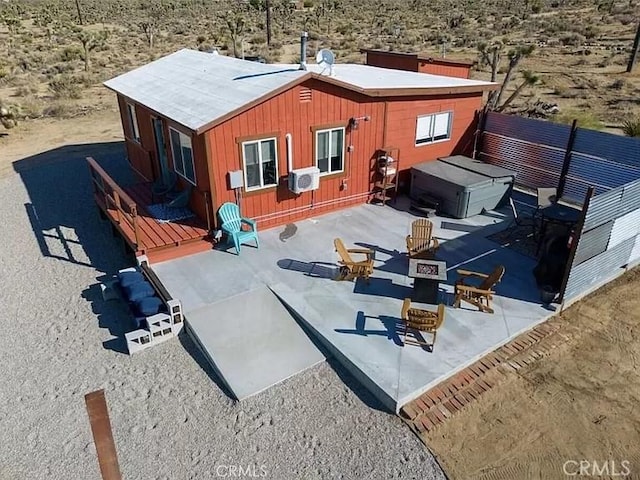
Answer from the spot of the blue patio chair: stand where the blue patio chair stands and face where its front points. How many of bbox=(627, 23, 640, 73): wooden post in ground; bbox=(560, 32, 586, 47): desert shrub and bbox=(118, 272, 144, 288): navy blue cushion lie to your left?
2

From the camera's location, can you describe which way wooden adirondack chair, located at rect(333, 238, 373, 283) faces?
facing to the right of the viewer

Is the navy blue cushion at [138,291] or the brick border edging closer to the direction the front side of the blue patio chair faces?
the brick border edging

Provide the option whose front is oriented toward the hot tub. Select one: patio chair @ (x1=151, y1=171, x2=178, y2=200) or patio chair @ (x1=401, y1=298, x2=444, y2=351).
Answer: patio chair @ (x1=401, y1=298, x2=444, y2=351)

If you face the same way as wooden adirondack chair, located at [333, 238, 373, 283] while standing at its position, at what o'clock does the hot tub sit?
The hot tub is roughly at 10 o'clock from the wooden adirondack chair.

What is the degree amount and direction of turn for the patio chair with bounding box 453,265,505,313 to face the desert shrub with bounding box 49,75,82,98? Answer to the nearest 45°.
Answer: approximately 45° to its right

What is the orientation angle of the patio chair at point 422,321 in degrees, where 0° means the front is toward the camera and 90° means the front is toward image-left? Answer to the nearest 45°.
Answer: approximately 180°

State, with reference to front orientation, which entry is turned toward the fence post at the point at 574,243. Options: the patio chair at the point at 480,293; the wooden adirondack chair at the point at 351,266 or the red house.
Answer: the wooden adirondack chair

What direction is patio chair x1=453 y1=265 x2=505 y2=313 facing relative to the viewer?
to the viewer's left

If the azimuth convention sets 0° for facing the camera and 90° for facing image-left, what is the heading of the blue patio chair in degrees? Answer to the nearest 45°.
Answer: approximately 315°
